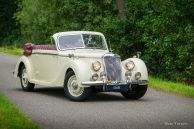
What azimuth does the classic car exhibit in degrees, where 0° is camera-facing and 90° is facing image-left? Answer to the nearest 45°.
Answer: approximately 315°
